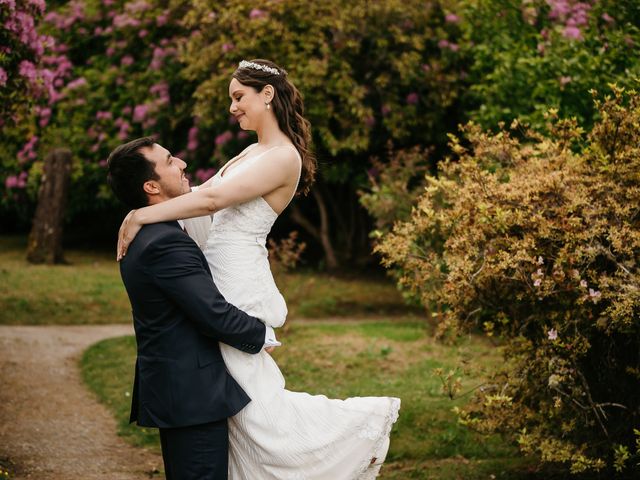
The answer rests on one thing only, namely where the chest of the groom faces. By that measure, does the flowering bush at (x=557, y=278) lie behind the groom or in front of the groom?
in front

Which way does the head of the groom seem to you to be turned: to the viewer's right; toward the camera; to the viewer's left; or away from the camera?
to the viewer's right

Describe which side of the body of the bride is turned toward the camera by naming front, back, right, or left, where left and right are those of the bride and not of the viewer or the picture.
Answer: left

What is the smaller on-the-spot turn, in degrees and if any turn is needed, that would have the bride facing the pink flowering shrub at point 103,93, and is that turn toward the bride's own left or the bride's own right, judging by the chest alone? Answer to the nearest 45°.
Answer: approximately 90° to the bride's own right

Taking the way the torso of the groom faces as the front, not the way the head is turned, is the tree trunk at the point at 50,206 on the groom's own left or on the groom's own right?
on the groom's own left

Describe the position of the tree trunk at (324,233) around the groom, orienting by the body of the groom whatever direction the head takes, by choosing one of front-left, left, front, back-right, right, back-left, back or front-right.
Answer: left

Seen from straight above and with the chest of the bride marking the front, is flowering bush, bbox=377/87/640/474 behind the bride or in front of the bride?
behind

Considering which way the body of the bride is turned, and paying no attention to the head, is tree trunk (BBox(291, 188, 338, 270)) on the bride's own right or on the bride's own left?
on the bride's own right

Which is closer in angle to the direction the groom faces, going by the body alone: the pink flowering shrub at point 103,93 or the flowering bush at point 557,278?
the flowering bush

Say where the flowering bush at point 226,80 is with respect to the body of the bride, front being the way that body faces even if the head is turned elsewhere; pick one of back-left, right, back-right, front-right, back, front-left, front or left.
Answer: right

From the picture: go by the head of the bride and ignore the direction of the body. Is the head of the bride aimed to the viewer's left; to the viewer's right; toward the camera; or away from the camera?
to the viewer's left

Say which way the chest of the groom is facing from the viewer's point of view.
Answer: to the viewer's right

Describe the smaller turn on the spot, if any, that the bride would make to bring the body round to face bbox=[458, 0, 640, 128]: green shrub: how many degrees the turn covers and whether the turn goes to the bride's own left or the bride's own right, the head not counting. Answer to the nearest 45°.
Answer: approximately 90° to the bride's own right

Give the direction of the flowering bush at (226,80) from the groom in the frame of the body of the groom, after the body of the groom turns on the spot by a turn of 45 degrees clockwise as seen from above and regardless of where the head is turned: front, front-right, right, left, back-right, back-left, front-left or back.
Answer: back-left
